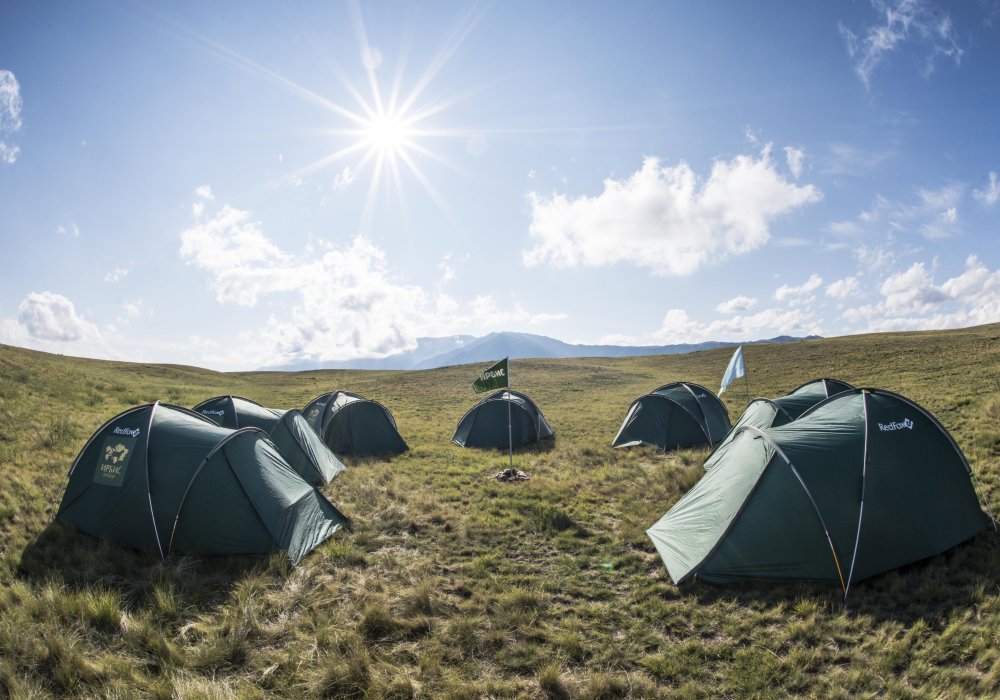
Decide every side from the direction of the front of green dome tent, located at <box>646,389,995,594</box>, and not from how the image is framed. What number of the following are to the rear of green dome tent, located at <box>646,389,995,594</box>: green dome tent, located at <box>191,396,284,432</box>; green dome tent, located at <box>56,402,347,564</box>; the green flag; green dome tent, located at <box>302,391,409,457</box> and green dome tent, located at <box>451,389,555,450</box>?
0

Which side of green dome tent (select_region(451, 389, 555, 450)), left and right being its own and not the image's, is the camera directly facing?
front

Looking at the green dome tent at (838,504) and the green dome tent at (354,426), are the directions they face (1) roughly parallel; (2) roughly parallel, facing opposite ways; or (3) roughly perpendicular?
roughly parallel, facing opposite ways

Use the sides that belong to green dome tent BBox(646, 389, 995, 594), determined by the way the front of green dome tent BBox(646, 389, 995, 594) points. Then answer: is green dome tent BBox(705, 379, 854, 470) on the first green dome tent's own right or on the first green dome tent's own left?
on the first green dome tent's own right

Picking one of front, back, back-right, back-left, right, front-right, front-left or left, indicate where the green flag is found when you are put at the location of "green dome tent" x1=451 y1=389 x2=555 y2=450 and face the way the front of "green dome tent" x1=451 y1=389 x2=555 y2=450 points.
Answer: front

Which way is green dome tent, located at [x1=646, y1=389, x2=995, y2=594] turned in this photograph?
to the viewer's left

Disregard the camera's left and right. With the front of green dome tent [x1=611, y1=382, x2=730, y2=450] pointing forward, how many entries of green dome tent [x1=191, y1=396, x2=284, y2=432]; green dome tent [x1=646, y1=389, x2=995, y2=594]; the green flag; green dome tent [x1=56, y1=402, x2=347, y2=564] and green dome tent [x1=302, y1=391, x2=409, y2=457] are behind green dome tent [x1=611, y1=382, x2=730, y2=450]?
0

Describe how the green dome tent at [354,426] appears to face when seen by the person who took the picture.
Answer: facing the viewer and to the right of the viewer

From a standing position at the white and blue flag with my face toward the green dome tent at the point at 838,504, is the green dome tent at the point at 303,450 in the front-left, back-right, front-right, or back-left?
front-right

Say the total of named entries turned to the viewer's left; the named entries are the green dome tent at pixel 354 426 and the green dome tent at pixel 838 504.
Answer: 1

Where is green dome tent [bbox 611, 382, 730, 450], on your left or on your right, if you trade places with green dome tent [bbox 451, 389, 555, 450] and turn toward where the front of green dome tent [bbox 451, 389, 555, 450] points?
on your left

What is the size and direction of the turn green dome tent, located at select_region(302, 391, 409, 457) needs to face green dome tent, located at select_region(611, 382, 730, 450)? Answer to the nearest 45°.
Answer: approximately 45° to its left

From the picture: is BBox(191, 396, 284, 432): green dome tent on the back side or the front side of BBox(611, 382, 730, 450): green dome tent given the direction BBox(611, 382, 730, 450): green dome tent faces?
on the front side
